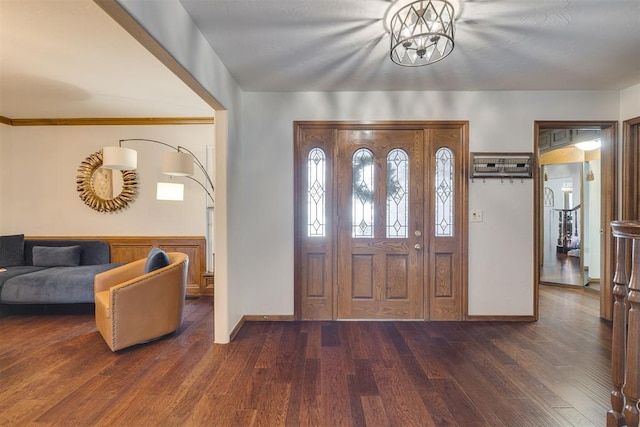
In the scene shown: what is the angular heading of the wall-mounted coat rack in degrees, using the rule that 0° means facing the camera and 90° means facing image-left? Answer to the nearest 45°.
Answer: approximately 0°

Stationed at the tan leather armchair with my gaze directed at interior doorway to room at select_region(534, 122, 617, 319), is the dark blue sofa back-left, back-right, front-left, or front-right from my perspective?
back-left

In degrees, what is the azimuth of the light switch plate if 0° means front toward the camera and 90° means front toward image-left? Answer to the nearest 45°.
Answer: approximately 0°
